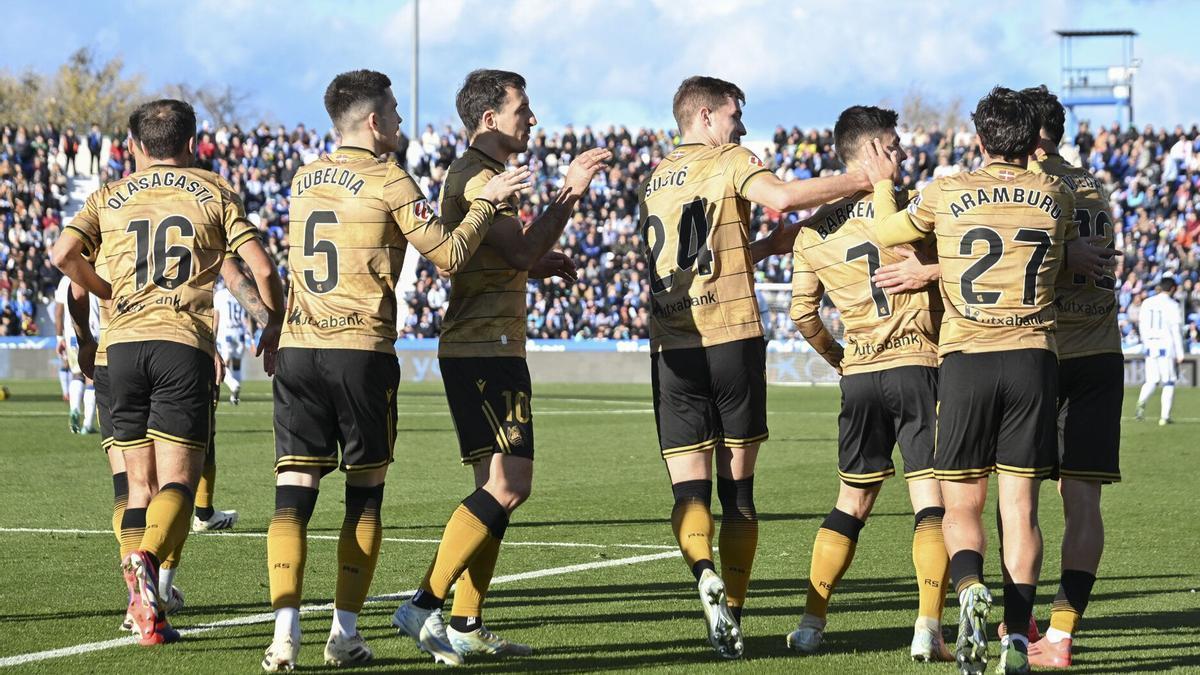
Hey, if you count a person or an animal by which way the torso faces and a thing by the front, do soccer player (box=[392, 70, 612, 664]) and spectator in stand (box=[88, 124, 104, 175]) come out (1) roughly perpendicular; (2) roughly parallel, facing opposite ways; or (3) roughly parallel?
roughly perpendicular

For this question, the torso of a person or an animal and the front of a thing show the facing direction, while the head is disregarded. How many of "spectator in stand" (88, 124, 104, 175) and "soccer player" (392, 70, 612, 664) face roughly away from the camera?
0

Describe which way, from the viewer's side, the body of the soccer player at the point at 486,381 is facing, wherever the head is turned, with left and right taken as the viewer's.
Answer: facing to the right of the viewer

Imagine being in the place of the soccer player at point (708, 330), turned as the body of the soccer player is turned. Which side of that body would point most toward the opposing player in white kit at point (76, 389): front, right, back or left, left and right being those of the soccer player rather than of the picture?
left

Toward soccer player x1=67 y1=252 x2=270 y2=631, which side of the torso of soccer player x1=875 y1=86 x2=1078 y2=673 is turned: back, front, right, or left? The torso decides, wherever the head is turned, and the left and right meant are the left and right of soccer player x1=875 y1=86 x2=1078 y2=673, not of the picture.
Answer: left

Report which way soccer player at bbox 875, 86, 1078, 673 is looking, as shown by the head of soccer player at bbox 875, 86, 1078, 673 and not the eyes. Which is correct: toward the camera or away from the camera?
away from the camera

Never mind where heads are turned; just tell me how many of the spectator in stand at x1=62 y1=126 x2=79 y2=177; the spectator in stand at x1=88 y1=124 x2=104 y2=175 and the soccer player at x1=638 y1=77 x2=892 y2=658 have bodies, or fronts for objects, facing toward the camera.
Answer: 2

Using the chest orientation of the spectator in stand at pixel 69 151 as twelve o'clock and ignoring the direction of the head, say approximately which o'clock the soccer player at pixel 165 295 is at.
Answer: The soccer player is roughly at 12 o'clock from the spectator in stand.

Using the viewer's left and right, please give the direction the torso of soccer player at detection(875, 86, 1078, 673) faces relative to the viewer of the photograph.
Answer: facing away from the viewer

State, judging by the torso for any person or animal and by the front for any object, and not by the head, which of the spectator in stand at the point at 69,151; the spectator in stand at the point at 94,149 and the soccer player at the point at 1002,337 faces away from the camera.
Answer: the soccer player

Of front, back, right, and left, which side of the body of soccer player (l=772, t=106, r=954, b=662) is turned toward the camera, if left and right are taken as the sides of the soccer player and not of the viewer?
back

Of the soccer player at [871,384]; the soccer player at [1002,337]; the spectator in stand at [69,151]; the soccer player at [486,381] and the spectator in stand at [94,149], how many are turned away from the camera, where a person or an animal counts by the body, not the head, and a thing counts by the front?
2

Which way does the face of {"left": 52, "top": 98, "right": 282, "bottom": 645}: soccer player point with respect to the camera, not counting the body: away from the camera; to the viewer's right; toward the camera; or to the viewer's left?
away from the camera

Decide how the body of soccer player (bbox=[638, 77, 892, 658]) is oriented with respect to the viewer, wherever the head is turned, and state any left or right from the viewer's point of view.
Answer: facing away from the viewer and to the right of the viewer
